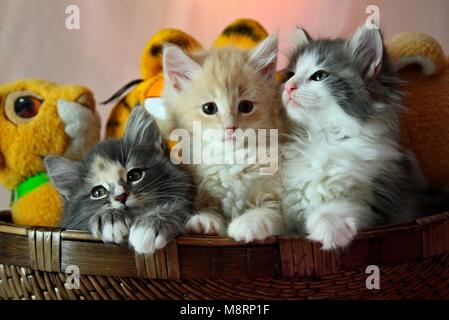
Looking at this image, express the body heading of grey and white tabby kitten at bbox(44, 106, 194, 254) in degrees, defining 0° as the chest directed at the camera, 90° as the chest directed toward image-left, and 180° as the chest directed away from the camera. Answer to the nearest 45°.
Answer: approximately 0°

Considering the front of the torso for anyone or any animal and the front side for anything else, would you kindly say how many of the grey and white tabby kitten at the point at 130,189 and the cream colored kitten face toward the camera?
2

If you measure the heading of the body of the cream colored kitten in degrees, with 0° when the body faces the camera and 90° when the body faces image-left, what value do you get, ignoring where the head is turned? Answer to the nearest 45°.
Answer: approximately 0°
